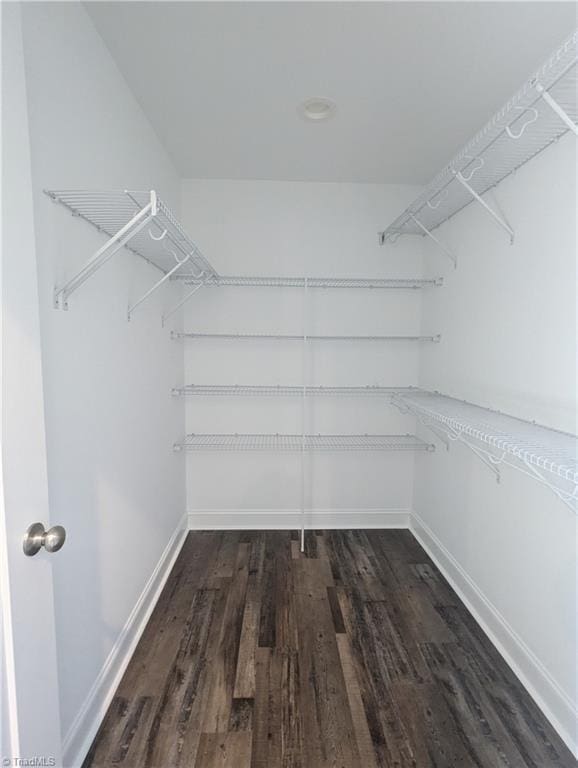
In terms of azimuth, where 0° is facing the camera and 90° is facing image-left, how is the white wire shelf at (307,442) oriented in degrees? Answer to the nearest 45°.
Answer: approximately 0°

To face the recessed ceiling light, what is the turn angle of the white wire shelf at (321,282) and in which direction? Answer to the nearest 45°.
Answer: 0° — it already faces it

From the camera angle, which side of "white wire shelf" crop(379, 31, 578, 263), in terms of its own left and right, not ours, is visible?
left

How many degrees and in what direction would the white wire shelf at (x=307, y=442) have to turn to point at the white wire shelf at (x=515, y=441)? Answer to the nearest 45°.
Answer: approximately 45° to its left

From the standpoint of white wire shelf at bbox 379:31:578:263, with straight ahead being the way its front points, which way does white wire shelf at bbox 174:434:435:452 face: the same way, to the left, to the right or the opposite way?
to the left

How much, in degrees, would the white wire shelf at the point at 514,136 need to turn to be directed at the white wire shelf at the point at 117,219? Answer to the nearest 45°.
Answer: approximately 45° to its left

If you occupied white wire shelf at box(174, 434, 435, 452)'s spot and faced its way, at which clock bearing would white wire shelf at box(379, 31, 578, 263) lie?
white wire shelf at box(379, 31, 578, 263) is roughly at 11 o'clock from white wire shelf at box(174, 434, 435, 452).

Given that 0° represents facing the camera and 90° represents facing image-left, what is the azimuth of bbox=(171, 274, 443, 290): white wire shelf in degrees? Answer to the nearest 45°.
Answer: approximately 0°
